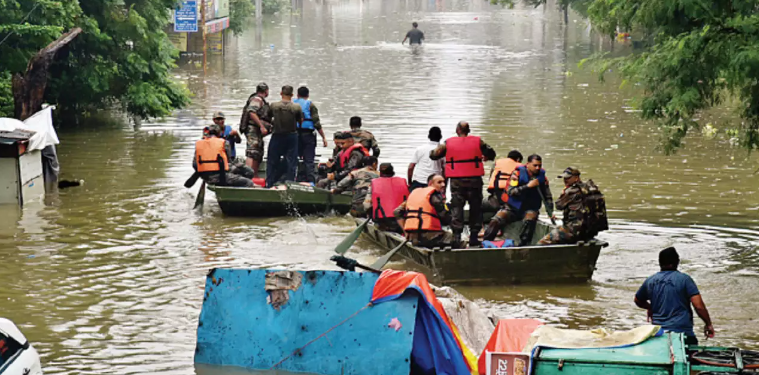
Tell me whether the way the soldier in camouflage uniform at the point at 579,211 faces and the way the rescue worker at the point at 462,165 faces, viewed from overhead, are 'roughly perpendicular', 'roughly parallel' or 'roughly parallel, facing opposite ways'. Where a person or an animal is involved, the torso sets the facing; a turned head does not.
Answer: roughly perpendicular

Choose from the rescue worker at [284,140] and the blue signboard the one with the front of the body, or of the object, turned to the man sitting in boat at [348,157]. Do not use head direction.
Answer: the blue signboard

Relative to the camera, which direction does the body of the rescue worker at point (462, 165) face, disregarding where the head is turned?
away from the camera

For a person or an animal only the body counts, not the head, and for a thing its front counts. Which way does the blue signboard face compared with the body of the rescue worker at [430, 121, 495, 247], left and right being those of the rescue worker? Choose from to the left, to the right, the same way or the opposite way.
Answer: the opposite way

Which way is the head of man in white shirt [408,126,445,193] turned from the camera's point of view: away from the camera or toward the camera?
away from the camera

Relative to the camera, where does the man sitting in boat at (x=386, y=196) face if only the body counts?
away from the camera

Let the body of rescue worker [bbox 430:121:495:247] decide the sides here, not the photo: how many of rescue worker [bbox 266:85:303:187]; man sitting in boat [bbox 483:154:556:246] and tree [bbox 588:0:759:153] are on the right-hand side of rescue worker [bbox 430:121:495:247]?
2

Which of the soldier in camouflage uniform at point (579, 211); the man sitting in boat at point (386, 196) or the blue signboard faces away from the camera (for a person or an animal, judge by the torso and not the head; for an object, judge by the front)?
the man sitting in boat

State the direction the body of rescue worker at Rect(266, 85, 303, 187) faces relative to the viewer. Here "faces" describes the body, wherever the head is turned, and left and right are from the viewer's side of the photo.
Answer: facing away from the viewer

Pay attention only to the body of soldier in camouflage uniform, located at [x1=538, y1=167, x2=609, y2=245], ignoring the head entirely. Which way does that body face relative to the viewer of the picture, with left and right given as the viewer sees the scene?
facing to the left of the viewer

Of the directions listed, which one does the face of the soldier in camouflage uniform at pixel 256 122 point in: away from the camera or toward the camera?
away from the camera

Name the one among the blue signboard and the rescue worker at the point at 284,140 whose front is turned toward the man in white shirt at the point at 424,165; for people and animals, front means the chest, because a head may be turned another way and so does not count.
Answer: the blue signboard
